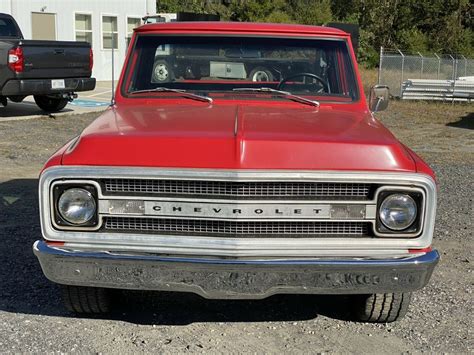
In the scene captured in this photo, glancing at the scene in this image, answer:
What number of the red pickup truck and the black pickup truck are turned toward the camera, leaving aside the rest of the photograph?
1

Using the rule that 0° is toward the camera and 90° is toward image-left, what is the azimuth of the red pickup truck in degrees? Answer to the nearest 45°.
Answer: approximately 0°

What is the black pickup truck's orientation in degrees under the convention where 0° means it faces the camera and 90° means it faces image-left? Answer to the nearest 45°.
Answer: approximately 135°

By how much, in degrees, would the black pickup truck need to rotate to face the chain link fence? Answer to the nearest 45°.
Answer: approximately 90° to its right

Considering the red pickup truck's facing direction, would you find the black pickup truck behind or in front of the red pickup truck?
behind

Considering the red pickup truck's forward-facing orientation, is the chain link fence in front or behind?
behind
